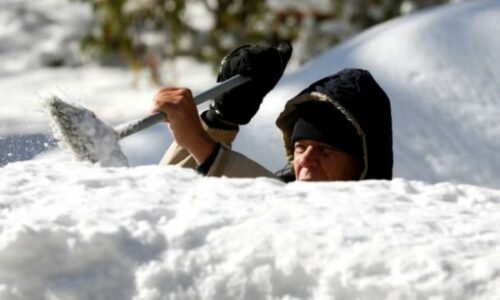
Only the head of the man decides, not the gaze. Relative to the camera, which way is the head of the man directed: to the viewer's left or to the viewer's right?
to the viewer's left

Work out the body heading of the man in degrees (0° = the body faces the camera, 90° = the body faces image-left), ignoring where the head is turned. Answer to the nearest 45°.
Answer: approximately 45°
